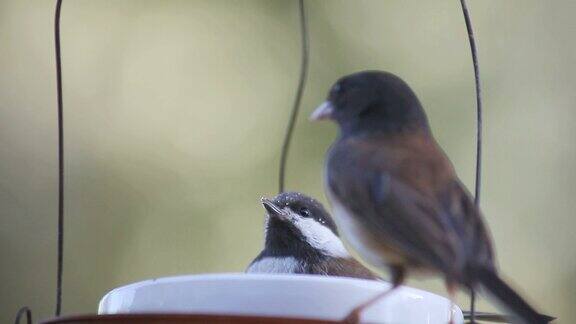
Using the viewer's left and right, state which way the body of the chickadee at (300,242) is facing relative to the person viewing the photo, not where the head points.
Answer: facing the viewer and to the left of the viewer
